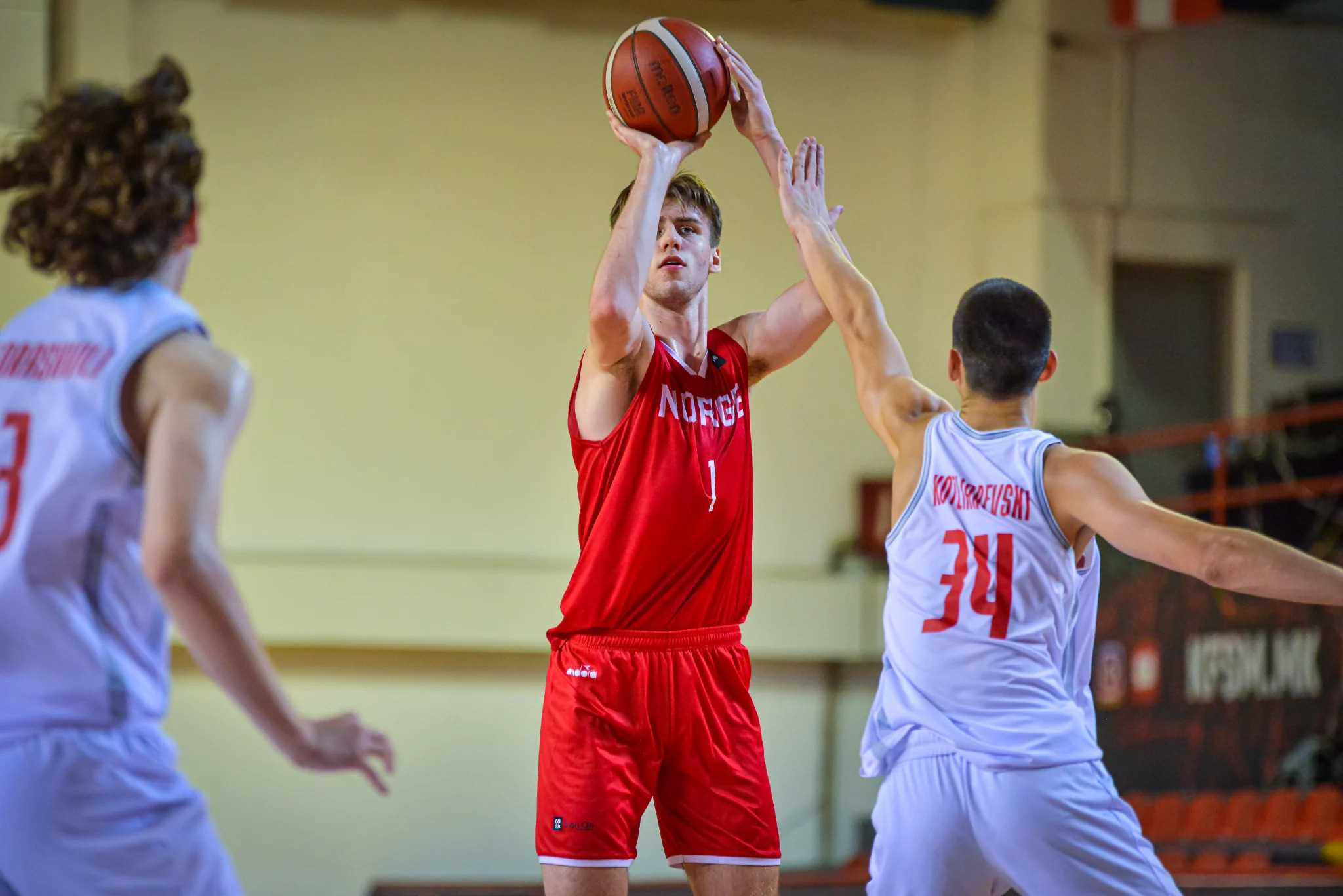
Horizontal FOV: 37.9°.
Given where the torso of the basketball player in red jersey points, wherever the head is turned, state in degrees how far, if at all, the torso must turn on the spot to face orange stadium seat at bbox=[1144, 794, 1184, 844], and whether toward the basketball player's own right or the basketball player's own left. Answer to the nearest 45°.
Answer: approximately 90° to the basketball player's own left

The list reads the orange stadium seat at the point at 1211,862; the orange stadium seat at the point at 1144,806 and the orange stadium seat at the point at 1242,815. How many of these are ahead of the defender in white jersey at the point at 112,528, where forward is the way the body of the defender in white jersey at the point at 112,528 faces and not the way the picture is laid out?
3

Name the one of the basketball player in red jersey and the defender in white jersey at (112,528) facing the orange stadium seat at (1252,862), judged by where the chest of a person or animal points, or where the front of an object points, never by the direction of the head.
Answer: the defender in white jersey

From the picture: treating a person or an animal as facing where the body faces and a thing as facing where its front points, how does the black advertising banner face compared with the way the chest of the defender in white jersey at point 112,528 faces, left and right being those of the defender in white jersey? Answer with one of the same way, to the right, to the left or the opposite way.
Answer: the opposite way

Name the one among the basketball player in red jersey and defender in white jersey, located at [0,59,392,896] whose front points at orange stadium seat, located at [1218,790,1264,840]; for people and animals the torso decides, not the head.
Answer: the defender in white jersey

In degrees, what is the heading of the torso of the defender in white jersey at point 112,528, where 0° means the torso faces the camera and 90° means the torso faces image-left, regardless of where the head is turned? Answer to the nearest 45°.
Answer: approximately 225°

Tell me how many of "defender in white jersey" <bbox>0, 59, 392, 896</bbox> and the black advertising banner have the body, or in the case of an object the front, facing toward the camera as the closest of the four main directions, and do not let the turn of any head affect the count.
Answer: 1

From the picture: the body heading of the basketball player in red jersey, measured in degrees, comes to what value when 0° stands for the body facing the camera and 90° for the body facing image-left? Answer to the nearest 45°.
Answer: approximately 315°

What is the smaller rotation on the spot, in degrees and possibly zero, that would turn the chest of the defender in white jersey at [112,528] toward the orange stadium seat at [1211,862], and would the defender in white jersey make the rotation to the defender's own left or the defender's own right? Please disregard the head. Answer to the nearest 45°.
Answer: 0° — they already face it

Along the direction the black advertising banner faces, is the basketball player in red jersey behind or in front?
in front

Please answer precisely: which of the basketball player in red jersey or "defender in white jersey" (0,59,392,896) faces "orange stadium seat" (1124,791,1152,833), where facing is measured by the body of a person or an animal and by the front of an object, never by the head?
the defender in white jersey
